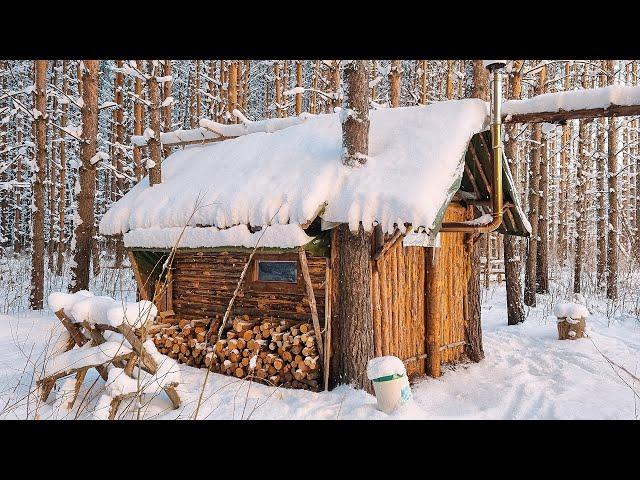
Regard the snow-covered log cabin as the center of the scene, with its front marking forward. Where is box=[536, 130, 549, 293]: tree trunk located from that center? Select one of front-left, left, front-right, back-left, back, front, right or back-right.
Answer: left

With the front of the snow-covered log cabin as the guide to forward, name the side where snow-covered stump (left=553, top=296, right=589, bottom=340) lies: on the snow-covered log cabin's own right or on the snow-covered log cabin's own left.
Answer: on the snow-covered log cabin's own left

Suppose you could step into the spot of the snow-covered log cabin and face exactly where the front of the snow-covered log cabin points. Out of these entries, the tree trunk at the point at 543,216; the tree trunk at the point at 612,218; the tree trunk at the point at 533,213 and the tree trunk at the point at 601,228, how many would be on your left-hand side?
4

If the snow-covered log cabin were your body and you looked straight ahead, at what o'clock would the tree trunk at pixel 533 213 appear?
The tree trunk is roughly at 9 o'clock from the snow-covered log cabin.

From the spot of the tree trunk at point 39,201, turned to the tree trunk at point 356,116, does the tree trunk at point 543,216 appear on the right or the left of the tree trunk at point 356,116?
left

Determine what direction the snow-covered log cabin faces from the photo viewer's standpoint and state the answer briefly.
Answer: facing the viewer and to the right of the viewer

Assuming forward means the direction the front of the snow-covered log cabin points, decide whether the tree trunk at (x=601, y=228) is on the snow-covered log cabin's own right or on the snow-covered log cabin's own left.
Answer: on the snow-covered log cabin's own left

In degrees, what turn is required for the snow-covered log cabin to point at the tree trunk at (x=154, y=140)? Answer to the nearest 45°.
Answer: approximately 180°

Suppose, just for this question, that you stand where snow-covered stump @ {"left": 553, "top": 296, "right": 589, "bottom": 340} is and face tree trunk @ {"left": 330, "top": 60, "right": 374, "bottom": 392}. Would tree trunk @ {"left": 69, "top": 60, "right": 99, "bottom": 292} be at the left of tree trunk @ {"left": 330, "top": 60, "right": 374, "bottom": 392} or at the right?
right

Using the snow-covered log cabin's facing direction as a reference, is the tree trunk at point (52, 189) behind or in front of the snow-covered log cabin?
behind
